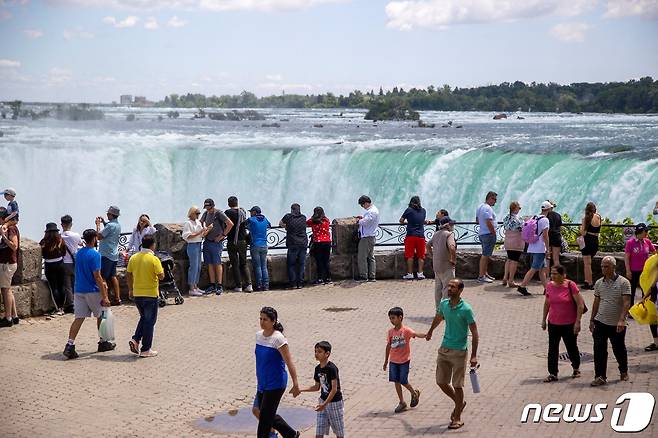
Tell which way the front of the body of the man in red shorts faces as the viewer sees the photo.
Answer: away from the camera

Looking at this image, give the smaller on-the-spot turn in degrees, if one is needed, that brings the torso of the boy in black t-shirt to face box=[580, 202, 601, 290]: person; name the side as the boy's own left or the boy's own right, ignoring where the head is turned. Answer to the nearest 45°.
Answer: approximately 180°

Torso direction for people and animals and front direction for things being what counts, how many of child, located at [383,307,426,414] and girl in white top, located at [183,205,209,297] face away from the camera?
0

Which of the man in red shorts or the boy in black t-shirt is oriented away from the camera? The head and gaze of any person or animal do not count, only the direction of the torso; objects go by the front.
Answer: the man in red shorts

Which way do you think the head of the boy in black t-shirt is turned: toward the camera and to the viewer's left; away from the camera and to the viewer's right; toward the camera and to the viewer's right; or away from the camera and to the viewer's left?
toward the camera and to the viewer's left

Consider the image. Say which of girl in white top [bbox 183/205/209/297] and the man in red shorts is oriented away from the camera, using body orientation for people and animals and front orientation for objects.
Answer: the man in red shorts

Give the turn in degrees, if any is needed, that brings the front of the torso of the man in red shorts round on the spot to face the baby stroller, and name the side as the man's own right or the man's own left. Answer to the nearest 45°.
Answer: approximately 135° to the man's own left

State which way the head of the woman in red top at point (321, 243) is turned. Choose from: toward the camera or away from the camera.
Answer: away from the camera
